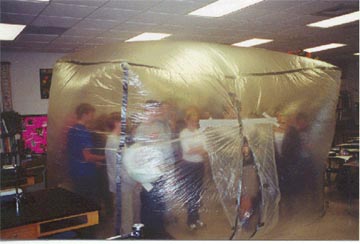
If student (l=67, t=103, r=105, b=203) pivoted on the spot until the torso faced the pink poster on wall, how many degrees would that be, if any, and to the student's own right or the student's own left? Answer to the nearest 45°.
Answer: approximately 90° to the student's own left

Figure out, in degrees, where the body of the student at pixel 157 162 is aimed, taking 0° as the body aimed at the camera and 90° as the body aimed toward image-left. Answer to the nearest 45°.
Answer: approximately 45°

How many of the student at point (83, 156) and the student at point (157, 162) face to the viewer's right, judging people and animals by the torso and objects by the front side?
1

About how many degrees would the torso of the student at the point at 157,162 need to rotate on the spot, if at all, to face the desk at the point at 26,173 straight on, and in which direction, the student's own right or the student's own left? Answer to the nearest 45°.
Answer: approximately 90° to the student's own right

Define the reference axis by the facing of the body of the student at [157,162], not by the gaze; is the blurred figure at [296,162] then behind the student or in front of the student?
behind

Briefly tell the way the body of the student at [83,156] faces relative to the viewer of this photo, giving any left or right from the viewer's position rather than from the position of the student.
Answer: facing to the right of the viewer

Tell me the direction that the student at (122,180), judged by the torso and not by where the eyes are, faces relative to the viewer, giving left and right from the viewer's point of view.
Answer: facing to the right of the viewer
